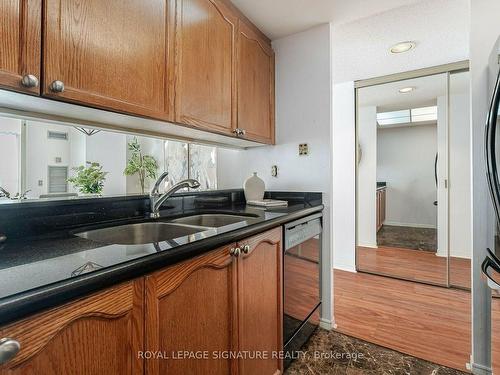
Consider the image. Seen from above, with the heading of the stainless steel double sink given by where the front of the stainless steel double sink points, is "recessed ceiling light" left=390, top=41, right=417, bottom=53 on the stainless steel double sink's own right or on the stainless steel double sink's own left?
on the stainless steel double sink's own left

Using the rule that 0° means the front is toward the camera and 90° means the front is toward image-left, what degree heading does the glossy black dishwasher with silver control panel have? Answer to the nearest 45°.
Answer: approximately 315°

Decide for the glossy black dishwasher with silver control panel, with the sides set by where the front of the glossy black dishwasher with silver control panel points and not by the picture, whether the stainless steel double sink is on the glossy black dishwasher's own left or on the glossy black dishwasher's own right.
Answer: on the glossy black dishwasher's own right

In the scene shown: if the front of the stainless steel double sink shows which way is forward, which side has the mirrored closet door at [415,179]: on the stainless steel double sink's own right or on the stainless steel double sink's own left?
on the stainless steel double sink's own left

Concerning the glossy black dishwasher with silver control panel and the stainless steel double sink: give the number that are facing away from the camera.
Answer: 0

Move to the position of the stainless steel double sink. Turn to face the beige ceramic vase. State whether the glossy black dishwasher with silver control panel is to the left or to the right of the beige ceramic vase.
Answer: right

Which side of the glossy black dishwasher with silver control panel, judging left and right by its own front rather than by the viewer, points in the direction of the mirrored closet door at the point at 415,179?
left

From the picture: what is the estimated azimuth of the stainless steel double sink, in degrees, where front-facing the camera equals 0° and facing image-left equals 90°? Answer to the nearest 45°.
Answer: approximately 315°

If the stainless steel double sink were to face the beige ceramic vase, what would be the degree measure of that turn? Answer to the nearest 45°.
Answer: approximately 90° to its left

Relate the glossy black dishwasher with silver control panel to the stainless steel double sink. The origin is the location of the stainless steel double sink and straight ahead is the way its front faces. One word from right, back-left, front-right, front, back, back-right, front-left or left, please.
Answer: front-left
